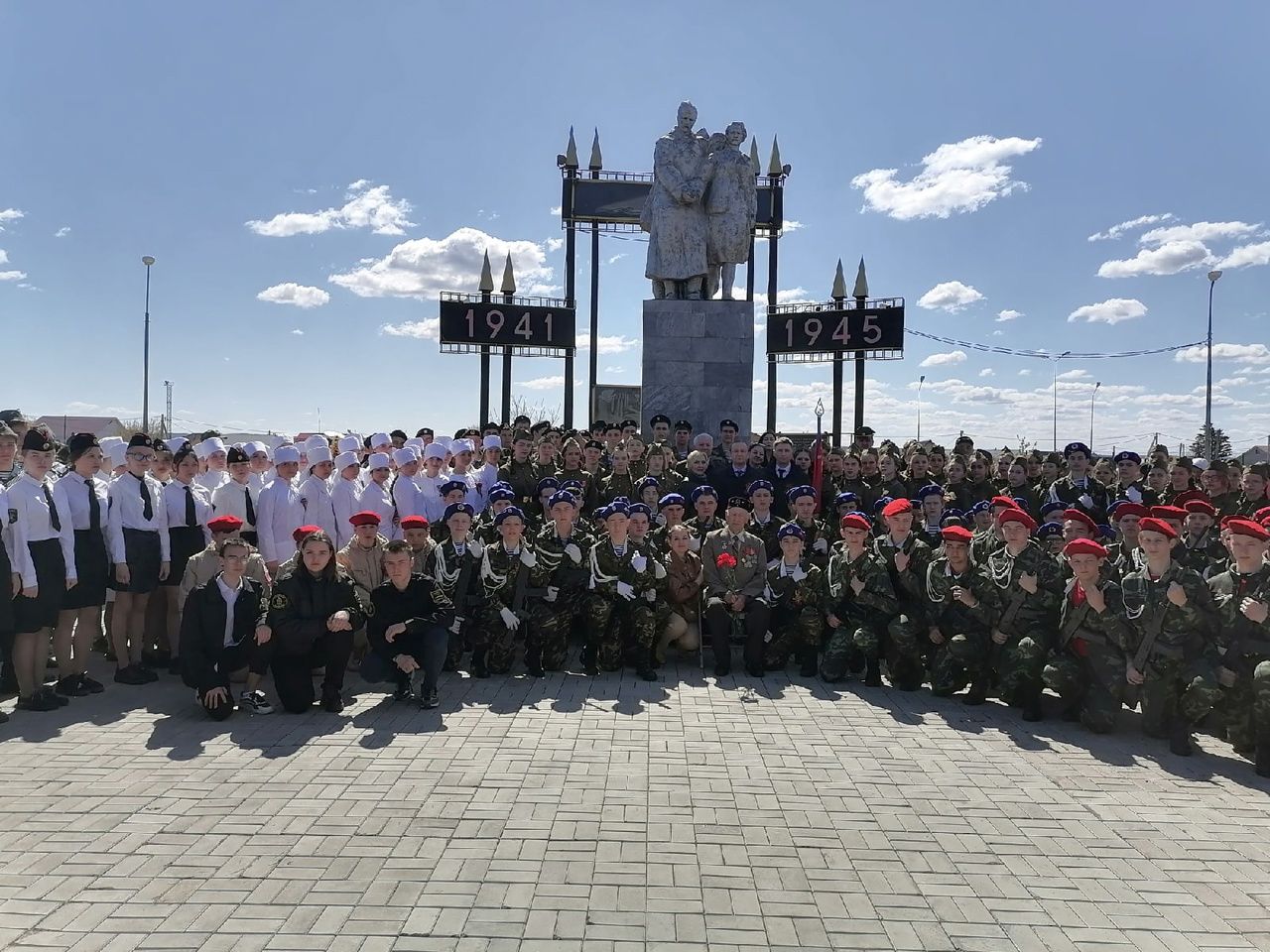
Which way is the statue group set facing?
toward the camera

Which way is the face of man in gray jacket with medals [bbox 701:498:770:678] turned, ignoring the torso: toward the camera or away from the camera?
toward the camera

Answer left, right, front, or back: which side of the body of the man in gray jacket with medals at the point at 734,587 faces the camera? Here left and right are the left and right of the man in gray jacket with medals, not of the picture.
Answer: front

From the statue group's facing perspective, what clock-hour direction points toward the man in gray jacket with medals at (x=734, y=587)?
The man in gray jacket with medals is roughly at 12 o'clock from the statue group.

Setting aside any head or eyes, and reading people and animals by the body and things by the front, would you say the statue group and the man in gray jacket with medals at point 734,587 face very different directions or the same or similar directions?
same or similar directions

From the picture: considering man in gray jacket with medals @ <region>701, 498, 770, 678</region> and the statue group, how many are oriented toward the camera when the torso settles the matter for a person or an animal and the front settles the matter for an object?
2

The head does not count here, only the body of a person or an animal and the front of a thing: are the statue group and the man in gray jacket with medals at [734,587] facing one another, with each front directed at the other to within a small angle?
no

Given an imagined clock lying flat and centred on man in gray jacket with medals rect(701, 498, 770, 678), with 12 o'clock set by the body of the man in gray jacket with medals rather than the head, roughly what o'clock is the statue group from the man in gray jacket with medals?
The statue group is roughly at 6 o'clock from the man in gray jacket with medals.
